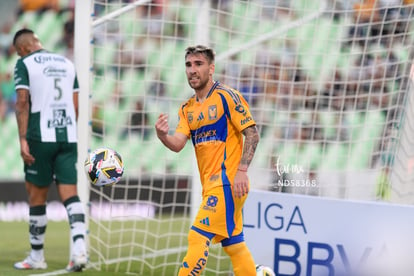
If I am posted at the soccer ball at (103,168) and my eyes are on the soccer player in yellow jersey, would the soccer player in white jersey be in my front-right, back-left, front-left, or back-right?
back-left

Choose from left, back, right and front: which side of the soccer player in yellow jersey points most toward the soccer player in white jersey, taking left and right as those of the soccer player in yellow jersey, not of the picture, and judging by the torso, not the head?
right

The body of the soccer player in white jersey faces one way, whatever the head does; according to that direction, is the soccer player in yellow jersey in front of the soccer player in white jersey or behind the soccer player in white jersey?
behind

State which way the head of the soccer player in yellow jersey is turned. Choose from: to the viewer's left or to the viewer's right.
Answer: to the viewer's left

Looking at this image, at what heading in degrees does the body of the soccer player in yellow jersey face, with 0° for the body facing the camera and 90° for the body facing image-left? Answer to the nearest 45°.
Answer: approximately 45°

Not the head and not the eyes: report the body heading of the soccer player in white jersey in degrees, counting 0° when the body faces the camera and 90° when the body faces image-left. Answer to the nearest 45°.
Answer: approximately 135°
